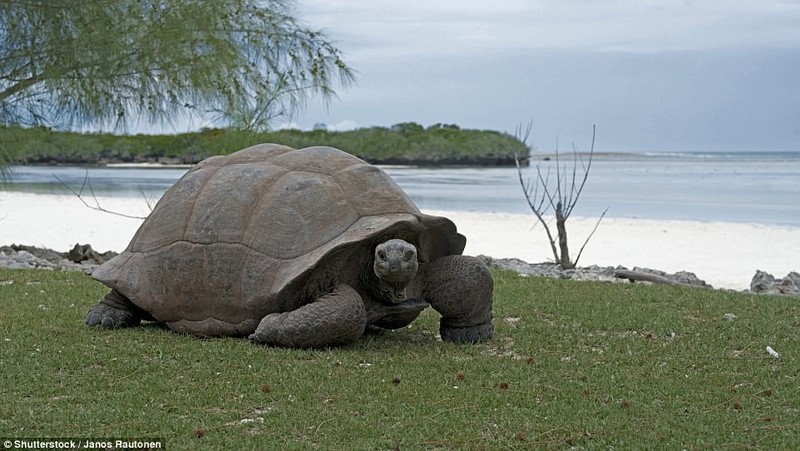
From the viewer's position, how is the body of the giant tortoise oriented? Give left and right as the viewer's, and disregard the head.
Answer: facing the viewer and to the right of the viewer

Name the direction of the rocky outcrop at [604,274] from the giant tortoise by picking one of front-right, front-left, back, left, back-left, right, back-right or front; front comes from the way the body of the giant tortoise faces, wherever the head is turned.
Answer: left

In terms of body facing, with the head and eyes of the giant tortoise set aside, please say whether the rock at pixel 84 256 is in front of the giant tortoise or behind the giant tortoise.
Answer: behind

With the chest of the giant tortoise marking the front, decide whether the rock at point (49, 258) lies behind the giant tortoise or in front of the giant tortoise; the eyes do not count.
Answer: behind

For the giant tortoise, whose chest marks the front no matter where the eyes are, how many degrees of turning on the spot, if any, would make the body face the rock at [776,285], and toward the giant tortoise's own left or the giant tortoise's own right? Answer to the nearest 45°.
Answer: approximately 90° to the giant tortoise's own left

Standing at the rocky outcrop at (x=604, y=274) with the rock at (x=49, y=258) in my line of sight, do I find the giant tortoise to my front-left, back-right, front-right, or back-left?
front-left
